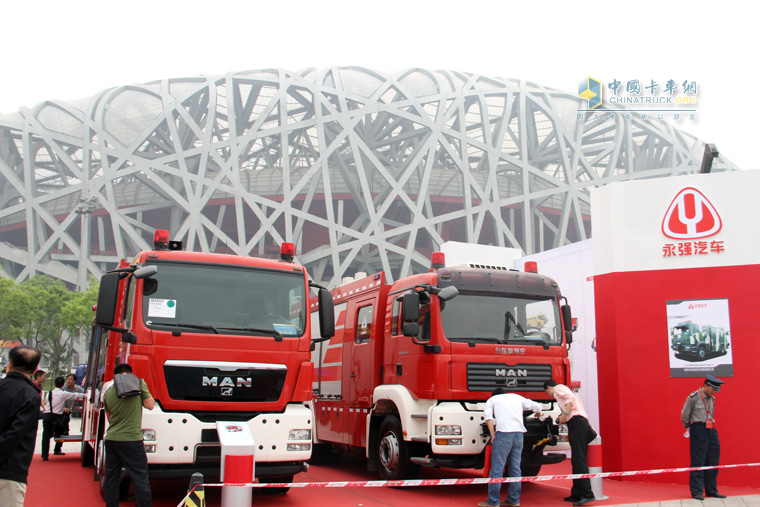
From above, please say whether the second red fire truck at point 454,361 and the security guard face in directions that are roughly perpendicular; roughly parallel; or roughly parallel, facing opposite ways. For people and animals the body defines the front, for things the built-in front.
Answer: roughly parallel

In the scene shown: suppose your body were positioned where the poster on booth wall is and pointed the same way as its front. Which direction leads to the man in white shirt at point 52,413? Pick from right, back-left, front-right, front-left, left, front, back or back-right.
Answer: right

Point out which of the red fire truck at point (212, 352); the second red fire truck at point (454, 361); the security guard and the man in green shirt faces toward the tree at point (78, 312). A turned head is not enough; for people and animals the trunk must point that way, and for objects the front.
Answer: the man in green shirt

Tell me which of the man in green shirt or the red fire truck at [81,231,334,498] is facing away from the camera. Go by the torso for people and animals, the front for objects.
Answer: the man in green shirt

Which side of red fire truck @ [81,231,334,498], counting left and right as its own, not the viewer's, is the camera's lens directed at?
front

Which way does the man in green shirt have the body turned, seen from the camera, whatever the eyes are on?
away from the camera

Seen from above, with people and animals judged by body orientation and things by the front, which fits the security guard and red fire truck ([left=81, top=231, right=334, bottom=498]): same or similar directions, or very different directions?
same or similar directions

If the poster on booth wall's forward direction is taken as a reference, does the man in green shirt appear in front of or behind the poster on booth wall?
in front

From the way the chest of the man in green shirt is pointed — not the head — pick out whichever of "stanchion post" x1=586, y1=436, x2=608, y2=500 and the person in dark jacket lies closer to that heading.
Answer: the stanchion post

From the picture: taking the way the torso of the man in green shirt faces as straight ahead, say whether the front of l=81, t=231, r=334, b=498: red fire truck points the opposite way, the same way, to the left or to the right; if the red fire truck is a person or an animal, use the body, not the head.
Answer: the opposite way

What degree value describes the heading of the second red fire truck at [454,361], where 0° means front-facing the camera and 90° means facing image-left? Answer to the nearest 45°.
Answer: approximately 315°

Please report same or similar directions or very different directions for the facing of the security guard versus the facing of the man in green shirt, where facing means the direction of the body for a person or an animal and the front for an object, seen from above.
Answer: very different directions

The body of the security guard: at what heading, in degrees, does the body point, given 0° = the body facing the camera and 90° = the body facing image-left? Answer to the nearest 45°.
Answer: approximately 315°

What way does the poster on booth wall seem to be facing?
toward the camera

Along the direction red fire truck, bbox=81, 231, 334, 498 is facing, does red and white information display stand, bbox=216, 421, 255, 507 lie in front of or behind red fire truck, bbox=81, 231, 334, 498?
in front
